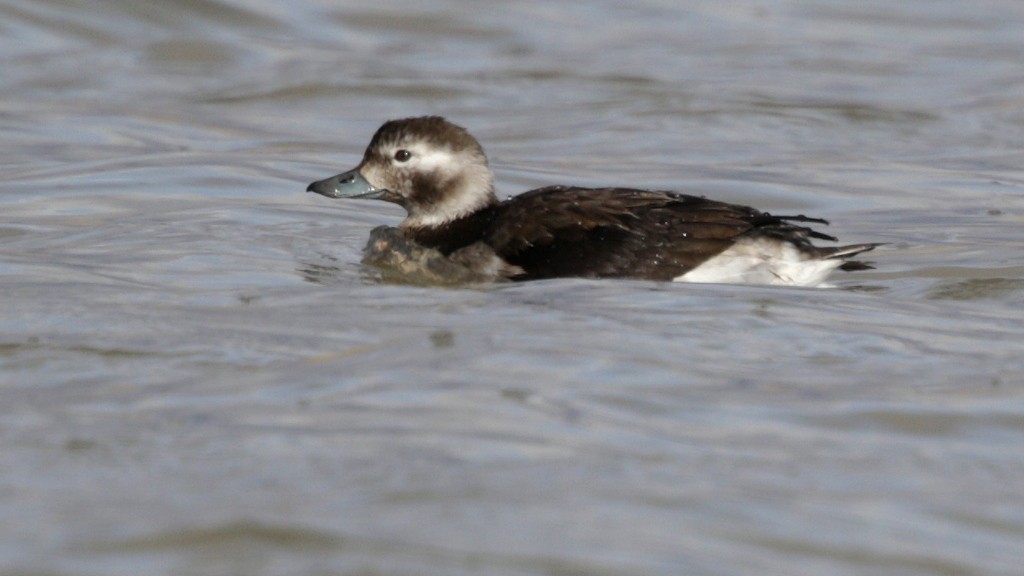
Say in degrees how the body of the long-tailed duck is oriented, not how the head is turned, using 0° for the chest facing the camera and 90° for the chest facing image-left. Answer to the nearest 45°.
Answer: approximately 90°
